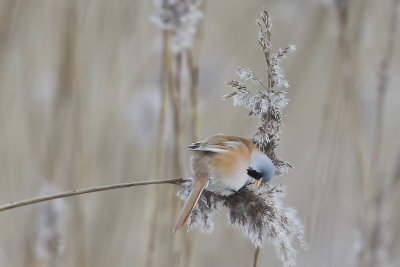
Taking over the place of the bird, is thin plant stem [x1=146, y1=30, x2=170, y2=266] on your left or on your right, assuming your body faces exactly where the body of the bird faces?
on your left

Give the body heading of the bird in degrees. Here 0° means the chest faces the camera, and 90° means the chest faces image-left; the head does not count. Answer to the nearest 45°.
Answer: approximately 270°
